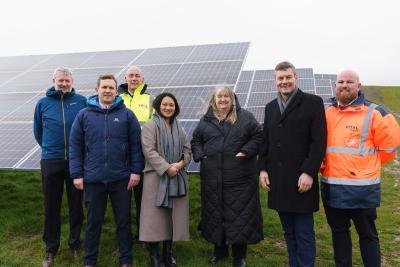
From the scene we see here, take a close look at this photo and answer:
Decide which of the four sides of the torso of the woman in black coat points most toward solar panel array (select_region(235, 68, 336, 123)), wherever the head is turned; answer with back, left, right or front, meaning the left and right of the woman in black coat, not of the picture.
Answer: back

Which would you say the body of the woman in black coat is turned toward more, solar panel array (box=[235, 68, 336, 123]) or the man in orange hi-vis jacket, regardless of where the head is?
the man in orange hi-vis jacket

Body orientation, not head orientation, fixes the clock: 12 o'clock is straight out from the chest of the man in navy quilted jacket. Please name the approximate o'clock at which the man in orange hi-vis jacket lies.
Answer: The man in orange hi-vis jacket is roughly at 10 o'clock from the man in navy quilted jacket.

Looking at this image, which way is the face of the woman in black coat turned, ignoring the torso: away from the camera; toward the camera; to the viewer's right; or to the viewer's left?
toward the camera

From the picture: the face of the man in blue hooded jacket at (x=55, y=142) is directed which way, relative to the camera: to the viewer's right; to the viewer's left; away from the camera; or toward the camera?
toward the camera

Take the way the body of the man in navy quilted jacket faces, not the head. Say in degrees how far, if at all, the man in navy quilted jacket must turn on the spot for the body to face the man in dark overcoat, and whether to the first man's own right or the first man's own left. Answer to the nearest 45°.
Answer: approximately 45° to the first man's own left

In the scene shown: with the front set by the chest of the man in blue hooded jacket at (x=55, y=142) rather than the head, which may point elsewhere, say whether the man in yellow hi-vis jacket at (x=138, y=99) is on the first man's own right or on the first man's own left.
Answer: on the first man's own left

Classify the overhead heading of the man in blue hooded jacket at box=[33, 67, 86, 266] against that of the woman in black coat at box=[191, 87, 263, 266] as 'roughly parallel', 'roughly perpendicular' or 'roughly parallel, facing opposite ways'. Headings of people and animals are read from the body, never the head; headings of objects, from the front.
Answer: roughly parallel

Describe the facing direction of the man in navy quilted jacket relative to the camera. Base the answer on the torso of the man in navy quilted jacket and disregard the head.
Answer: toward the camera

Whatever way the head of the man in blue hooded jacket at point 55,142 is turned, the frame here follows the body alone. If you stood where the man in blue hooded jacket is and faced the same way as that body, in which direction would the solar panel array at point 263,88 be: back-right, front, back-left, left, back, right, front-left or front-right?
back-left

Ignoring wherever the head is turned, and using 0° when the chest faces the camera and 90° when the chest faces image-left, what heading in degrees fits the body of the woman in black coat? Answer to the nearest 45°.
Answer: approximately 0°

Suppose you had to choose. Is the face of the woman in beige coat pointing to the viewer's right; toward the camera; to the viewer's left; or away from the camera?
toward the camera

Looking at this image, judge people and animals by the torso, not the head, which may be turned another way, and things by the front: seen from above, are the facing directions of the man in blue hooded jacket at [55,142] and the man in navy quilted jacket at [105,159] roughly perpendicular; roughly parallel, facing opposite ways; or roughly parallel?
roughly parallel

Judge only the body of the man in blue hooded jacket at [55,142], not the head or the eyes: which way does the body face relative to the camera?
toward the camera

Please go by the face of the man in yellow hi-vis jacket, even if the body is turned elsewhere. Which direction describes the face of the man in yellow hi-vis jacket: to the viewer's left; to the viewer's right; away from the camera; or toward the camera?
toward the camera
